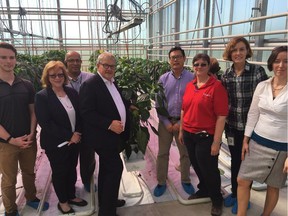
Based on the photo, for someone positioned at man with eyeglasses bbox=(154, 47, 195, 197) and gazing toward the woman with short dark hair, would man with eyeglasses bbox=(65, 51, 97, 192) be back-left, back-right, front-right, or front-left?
back-right

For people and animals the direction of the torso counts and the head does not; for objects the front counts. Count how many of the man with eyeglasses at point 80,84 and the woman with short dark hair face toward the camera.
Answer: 2

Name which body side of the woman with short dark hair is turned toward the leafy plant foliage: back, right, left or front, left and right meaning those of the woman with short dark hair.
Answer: right

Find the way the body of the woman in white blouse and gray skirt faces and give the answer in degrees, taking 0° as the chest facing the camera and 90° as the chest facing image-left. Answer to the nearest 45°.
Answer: approximately 0°

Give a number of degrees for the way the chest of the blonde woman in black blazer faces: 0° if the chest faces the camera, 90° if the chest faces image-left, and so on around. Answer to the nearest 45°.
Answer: approximately 315°

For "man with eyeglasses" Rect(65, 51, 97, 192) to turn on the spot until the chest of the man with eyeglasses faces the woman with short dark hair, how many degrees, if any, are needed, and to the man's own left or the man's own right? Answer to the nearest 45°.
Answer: approximately 45° to the man's own left
